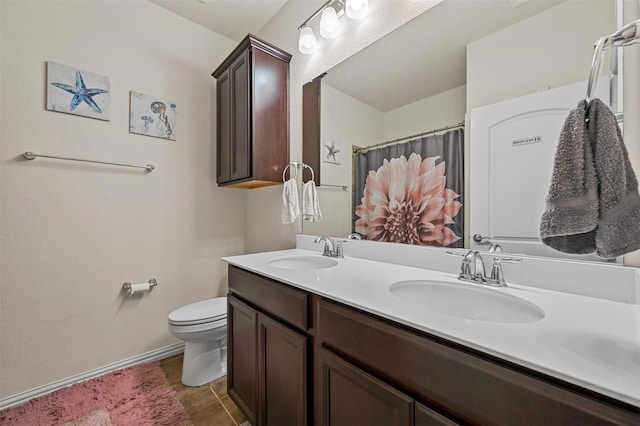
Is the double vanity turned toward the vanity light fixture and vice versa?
no

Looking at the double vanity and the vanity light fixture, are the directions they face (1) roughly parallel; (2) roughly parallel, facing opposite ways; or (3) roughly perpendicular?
roughly parallel

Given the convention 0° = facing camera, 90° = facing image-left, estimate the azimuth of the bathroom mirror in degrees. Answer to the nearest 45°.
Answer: approximately 45°

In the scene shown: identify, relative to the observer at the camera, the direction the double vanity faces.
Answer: facing the viewer and to the left of the viewer

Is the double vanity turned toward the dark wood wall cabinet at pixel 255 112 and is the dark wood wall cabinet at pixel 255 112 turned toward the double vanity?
no

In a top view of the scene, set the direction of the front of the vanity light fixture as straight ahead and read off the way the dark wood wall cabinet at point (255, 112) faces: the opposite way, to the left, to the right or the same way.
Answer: the same way

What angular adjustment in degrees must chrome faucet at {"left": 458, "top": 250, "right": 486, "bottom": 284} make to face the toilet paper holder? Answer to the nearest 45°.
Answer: approximately 45° to its right

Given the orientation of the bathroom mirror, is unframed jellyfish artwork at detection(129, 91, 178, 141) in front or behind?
in front

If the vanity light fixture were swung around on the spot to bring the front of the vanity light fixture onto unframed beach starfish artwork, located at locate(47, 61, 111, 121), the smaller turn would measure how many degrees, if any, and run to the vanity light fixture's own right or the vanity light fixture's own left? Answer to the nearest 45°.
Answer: approximately 45° to the vanity light fixture's own right

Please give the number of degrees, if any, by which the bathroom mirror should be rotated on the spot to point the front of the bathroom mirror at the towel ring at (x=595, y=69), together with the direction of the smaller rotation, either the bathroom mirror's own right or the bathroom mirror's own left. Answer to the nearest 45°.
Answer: approximately 90° to the bathroom mirror's own left

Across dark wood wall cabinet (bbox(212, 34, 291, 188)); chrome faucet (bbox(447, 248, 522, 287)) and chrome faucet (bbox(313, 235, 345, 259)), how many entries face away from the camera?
0

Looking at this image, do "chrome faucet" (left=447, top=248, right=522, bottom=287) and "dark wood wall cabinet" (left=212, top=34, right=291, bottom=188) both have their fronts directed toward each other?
no

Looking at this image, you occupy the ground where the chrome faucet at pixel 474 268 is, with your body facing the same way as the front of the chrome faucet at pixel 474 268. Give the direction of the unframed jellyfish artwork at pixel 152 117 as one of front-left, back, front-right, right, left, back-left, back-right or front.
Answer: front-right

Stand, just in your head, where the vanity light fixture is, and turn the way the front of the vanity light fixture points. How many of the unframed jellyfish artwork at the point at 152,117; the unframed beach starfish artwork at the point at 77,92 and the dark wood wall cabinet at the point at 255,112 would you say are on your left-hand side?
0

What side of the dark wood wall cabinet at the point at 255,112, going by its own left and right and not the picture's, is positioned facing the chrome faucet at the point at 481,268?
left

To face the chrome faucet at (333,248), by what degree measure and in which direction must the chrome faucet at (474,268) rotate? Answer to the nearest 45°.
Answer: approximately 45° to its right

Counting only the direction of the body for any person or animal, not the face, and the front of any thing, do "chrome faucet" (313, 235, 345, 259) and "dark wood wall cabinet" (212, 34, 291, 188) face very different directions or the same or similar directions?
same or similar directions
